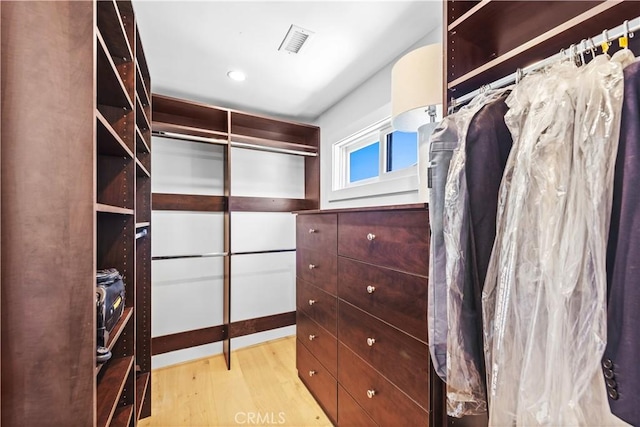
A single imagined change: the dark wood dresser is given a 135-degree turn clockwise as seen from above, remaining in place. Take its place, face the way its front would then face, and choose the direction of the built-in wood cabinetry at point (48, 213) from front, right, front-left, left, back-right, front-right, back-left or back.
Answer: back-left

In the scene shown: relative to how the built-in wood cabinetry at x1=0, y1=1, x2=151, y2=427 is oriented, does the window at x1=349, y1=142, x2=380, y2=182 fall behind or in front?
in front

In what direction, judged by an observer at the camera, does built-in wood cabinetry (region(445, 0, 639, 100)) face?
facing the viewer and to the left of the viewer

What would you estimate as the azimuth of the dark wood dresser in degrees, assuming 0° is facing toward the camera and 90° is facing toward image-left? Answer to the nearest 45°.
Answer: approximately 45°

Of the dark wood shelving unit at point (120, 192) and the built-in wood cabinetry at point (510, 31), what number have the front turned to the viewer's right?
1

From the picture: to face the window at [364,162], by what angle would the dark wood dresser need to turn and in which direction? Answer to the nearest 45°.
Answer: approximately 135° to its right

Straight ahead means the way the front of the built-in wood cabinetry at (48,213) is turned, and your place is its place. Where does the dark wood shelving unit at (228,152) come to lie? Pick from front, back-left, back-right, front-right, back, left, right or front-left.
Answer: front-left

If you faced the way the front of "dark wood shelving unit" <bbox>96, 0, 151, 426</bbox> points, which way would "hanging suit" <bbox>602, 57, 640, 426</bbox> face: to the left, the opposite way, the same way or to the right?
to the right

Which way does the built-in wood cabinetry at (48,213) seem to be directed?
to the viewer's right

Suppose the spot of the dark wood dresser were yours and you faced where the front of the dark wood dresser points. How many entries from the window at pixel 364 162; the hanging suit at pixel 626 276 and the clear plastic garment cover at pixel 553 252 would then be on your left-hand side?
2

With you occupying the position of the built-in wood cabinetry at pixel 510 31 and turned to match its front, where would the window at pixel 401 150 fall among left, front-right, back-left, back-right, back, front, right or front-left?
right

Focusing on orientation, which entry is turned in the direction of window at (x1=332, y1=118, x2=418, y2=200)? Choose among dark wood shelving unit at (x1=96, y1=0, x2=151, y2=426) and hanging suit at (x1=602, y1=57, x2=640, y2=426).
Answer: the dark wood shelving unit
